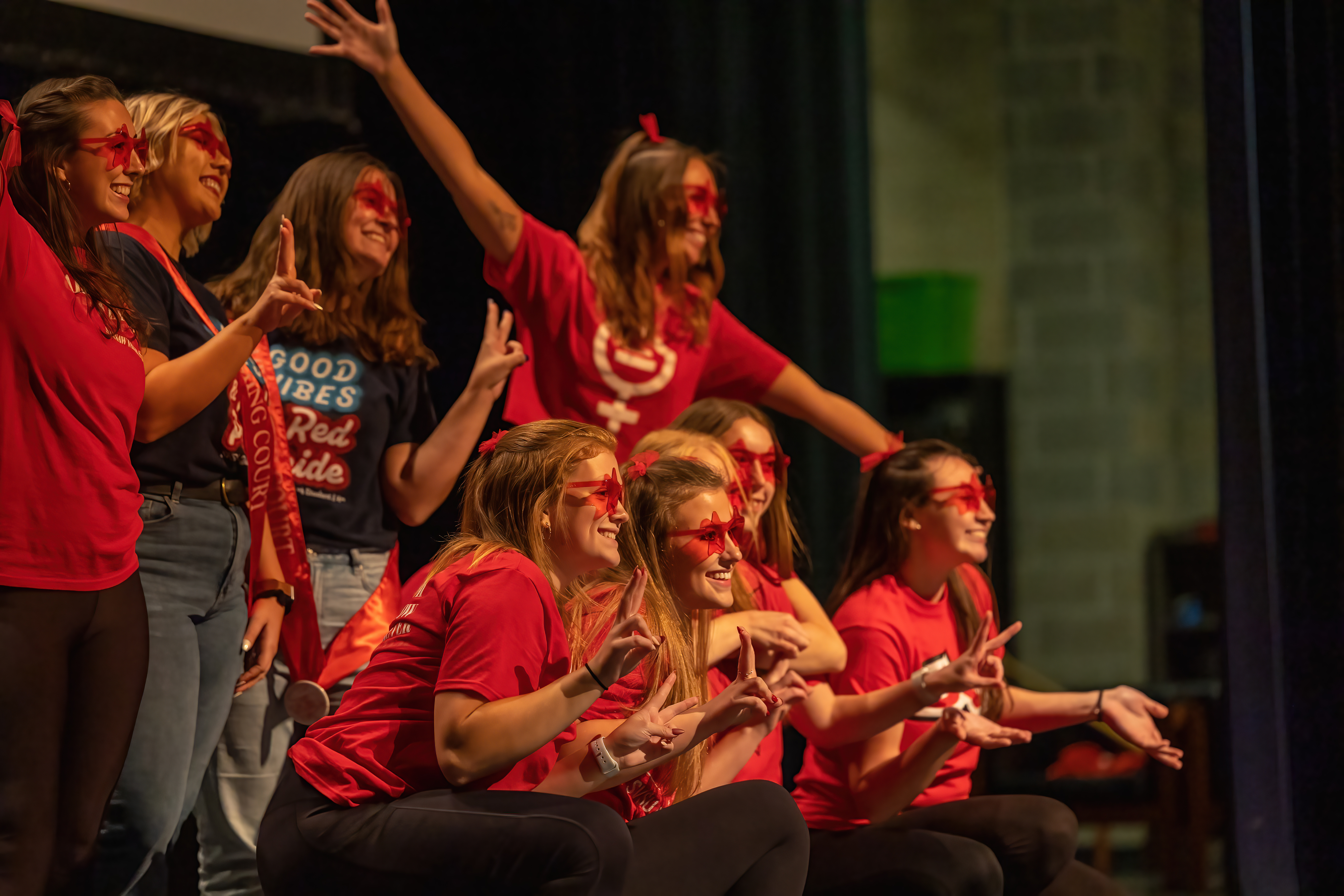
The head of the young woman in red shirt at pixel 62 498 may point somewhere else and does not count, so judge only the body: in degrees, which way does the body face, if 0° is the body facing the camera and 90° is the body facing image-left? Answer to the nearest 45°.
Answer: approximately 315°

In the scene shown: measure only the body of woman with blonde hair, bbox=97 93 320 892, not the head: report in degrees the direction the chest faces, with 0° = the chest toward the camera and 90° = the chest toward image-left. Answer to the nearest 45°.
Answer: approximately 315°

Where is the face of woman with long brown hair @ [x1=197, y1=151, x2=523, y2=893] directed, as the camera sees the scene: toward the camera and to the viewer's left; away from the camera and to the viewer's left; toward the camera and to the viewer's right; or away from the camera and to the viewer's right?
toward the camera and to the viewer's right

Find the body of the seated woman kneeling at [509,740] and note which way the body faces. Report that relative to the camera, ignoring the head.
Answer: to the viewer's right

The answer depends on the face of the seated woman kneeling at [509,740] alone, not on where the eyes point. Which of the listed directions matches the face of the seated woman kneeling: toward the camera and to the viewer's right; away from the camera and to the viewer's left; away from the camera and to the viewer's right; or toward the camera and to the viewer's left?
toward the camera and to the viewer's right

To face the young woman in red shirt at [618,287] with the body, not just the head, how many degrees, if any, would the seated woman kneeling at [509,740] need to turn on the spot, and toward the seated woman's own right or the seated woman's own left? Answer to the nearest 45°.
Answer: approximately 90° to the seated woman's own left
